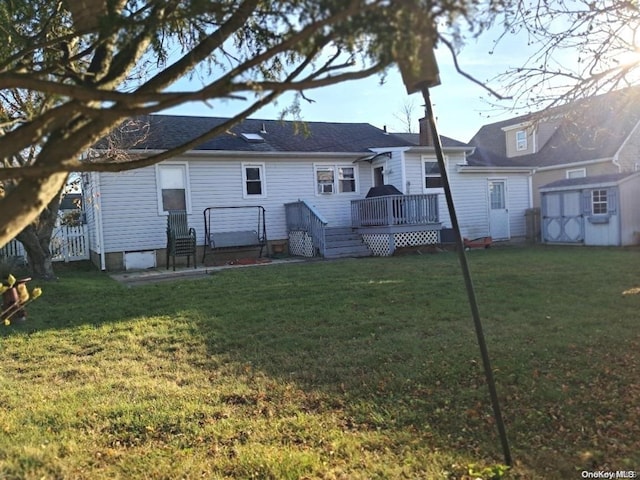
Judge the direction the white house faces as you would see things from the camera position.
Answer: facing away from the viewer

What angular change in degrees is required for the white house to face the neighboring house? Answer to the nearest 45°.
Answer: approximately 45° to its right

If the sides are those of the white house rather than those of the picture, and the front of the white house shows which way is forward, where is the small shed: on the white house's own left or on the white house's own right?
on the white house's own right

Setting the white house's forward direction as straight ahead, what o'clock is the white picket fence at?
The white picket fence is roughly at 9 o'clock from the white house.
